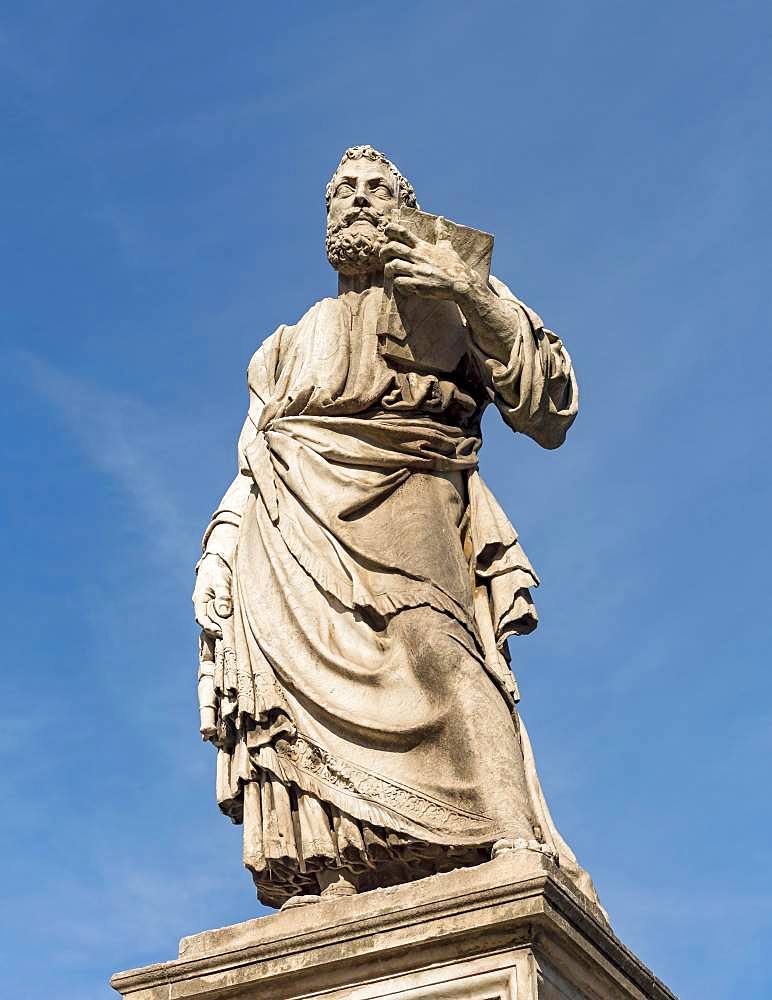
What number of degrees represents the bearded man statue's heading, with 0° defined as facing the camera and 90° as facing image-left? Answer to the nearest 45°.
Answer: approximately 0°
